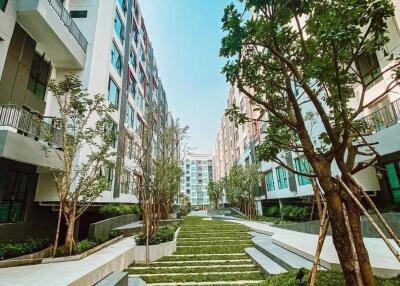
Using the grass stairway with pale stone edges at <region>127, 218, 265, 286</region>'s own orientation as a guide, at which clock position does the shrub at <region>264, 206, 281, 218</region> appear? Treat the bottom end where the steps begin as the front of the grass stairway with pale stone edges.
The shrub is roughly at 7 o'clock from the grass stairway with pale stone edges.

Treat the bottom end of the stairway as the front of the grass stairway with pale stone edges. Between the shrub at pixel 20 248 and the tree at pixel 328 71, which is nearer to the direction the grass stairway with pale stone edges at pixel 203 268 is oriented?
the tree

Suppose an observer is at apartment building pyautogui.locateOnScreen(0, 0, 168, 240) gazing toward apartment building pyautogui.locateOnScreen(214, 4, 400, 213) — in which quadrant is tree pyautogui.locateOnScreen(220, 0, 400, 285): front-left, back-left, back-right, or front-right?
front-right

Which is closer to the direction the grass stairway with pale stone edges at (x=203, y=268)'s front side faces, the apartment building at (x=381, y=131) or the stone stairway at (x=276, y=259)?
the stone stairway

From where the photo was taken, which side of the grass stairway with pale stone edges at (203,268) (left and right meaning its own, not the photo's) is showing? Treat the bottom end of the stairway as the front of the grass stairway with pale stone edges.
front

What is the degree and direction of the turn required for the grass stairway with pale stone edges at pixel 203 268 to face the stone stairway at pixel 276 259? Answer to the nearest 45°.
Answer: approximately 90° to its left

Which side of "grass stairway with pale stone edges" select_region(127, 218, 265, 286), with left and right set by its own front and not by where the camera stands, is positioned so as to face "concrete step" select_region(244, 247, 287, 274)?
left

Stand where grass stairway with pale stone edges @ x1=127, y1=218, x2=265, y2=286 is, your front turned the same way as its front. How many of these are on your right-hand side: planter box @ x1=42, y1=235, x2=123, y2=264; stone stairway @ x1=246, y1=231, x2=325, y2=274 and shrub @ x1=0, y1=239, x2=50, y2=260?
2

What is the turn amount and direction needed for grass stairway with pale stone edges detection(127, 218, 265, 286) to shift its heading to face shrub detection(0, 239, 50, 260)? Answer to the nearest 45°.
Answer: approximately 90° to its right

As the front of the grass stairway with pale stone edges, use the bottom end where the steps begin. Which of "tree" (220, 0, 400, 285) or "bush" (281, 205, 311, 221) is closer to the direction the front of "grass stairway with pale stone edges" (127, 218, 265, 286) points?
the tree

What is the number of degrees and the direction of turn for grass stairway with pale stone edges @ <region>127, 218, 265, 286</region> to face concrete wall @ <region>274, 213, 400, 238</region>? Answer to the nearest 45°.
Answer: approximately 90° to its left

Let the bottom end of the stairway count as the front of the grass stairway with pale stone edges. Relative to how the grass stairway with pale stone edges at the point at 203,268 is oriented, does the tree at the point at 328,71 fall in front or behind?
in front

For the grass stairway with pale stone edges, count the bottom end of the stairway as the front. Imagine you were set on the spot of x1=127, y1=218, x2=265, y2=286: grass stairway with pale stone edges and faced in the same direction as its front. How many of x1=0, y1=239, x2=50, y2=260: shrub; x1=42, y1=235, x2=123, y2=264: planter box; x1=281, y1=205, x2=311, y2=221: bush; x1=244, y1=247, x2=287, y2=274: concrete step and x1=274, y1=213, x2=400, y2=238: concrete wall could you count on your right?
2
